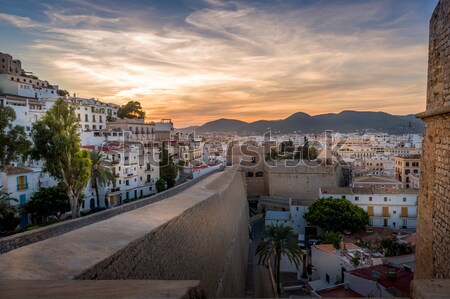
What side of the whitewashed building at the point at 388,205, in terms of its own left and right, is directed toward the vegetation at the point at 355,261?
front

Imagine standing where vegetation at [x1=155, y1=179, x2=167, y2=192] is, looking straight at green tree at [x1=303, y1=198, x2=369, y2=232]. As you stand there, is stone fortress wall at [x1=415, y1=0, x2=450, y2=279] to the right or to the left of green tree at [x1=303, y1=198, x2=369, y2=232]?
right

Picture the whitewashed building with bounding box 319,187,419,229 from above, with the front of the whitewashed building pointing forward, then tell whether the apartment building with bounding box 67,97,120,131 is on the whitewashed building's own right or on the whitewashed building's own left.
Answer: on the whitewashed building's own right

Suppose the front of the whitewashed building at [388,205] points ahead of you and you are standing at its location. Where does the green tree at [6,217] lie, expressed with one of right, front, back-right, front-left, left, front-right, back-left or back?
front-right

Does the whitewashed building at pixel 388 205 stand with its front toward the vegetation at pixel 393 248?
yes

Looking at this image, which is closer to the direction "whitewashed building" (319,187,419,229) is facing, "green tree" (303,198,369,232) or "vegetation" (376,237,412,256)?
the vegetation

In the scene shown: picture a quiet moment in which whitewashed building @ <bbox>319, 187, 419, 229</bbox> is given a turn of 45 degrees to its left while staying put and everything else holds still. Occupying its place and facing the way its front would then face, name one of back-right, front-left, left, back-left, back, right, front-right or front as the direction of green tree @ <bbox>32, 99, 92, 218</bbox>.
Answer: right

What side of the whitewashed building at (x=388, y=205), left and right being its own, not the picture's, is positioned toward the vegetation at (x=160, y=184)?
right

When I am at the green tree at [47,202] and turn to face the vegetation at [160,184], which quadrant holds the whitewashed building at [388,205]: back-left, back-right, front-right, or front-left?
front-right

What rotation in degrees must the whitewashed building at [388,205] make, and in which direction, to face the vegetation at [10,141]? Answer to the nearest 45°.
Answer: approximately 45° to its right

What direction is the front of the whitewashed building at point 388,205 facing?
toward the camera

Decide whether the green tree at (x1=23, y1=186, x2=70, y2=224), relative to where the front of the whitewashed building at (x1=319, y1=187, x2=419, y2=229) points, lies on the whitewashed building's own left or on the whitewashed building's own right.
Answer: on the whitewashed building's own right

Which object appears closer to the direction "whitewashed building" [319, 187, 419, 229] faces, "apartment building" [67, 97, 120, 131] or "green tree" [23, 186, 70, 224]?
the green tree

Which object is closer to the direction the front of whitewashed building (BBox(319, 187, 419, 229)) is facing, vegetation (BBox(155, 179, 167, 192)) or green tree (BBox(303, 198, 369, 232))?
the green tree

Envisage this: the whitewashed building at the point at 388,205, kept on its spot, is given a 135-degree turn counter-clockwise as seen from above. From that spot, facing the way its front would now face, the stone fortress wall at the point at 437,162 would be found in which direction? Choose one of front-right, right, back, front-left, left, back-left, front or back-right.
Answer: back-right

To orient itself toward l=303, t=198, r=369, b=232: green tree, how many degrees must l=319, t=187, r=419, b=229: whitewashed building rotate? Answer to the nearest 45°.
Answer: approximately 45° to its right

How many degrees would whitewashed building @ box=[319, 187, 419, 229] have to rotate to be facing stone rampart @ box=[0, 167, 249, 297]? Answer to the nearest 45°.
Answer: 0° — it already faces it
